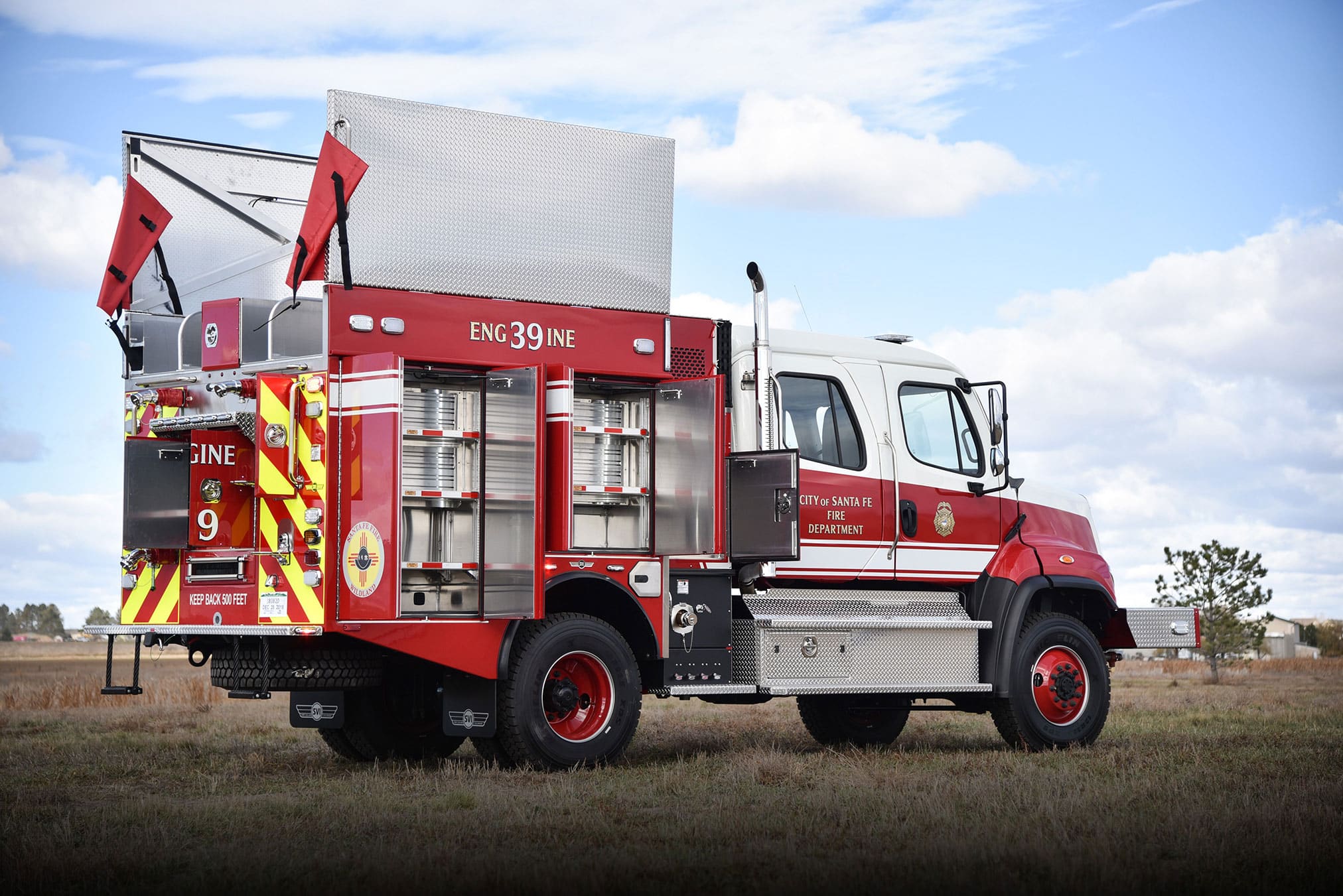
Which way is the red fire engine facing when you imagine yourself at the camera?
facing away from the viewer and to the right of the viewer
